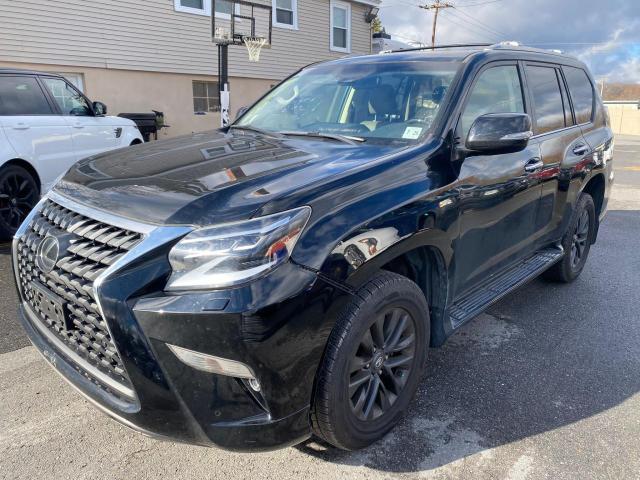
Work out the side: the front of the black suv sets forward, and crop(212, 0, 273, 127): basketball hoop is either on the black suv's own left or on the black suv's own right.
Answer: on the black suv's own right

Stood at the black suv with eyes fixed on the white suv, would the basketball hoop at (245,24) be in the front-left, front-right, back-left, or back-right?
front-right

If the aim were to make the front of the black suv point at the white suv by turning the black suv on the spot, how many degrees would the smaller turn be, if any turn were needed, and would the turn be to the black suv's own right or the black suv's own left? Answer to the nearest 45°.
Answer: approximately 90° to the black suv's own right

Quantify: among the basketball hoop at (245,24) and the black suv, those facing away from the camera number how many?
0

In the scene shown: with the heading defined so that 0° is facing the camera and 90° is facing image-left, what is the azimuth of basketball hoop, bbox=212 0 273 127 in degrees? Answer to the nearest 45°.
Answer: approximately 315°

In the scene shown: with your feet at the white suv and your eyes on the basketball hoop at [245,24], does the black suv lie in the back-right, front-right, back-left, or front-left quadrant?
back-right

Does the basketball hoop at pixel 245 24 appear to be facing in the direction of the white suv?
no

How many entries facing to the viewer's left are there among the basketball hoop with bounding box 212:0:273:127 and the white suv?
0

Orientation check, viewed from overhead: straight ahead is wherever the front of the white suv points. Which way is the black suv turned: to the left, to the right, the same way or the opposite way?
the opposite way

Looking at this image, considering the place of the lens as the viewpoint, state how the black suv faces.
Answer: facing the viewer and to the left of the viewer

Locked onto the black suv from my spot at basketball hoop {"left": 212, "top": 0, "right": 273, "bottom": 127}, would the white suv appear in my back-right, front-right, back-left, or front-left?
front-right

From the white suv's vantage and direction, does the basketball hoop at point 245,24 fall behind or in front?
in front

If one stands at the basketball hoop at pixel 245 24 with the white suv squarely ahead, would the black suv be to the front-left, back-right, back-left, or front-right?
front-left

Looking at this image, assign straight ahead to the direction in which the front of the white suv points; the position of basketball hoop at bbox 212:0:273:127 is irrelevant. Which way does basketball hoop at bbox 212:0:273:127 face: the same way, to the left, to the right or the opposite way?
to the right
